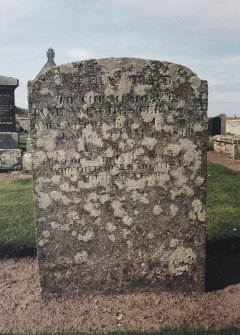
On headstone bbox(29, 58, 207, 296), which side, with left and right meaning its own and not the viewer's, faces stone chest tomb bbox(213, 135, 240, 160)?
back

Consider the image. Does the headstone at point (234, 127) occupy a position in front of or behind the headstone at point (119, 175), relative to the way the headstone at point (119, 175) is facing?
behind

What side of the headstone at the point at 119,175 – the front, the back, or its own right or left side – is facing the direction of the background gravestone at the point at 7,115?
back

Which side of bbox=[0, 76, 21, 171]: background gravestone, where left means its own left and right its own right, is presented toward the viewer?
front

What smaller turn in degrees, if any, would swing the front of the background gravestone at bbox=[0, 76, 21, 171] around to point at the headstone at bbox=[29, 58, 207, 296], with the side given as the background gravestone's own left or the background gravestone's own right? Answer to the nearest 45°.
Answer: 0° — it already faces it

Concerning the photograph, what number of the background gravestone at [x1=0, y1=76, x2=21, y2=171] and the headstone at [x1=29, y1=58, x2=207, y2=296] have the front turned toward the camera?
2

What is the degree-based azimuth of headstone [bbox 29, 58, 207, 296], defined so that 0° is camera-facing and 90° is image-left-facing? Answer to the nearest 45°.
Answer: approximately 0°
